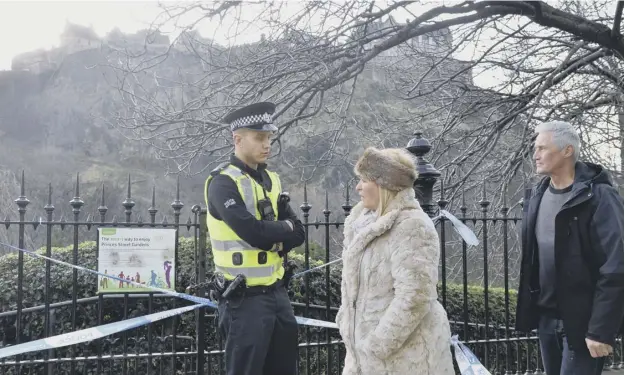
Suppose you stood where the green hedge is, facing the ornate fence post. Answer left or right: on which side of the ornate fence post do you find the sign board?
right

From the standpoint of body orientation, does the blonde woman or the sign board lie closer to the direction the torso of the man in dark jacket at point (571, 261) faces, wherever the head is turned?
the blonde woman

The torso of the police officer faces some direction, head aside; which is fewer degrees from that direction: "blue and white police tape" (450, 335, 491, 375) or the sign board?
the blue and white police tape

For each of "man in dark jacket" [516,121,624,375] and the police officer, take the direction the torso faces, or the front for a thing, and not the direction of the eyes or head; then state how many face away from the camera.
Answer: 0

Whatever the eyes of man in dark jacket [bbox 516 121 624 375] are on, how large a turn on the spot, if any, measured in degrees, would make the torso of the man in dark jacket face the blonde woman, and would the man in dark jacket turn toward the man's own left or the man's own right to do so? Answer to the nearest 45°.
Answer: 0° — they already face them

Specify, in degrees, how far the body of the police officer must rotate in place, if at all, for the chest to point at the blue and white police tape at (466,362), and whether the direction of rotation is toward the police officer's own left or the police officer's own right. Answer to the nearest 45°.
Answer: approximately 45° to the police officer's own left

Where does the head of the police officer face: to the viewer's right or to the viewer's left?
to the viewer's right

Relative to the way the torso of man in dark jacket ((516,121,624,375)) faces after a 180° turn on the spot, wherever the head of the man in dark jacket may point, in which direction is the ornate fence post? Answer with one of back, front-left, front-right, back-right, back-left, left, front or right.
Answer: left

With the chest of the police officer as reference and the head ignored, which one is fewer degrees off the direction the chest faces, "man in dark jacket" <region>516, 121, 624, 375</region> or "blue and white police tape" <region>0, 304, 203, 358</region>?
the man in dark jacket

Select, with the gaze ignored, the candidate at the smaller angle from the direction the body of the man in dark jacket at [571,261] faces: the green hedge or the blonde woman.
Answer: the blonde woman

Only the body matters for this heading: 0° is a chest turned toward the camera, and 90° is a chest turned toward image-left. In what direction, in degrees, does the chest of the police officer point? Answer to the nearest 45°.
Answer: approximately 315°

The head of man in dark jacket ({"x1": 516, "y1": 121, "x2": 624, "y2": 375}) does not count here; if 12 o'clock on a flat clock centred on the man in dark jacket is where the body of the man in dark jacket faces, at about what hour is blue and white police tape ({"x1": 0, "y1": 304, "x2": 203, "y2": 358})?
The blue and white police tape is roughly at 1 o'clock from the man in dark jacket.

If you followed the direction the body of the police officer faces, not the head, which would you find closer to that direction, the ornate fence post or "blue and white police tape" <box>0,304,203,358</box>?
the ornate fence post

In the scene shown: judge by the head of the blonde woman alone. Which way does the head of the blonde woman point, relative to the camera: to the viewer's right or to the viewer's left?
to the viewer's left

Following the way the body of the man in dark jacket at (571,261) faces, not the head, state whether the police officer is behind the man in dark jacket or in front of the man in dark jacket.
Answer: in front
